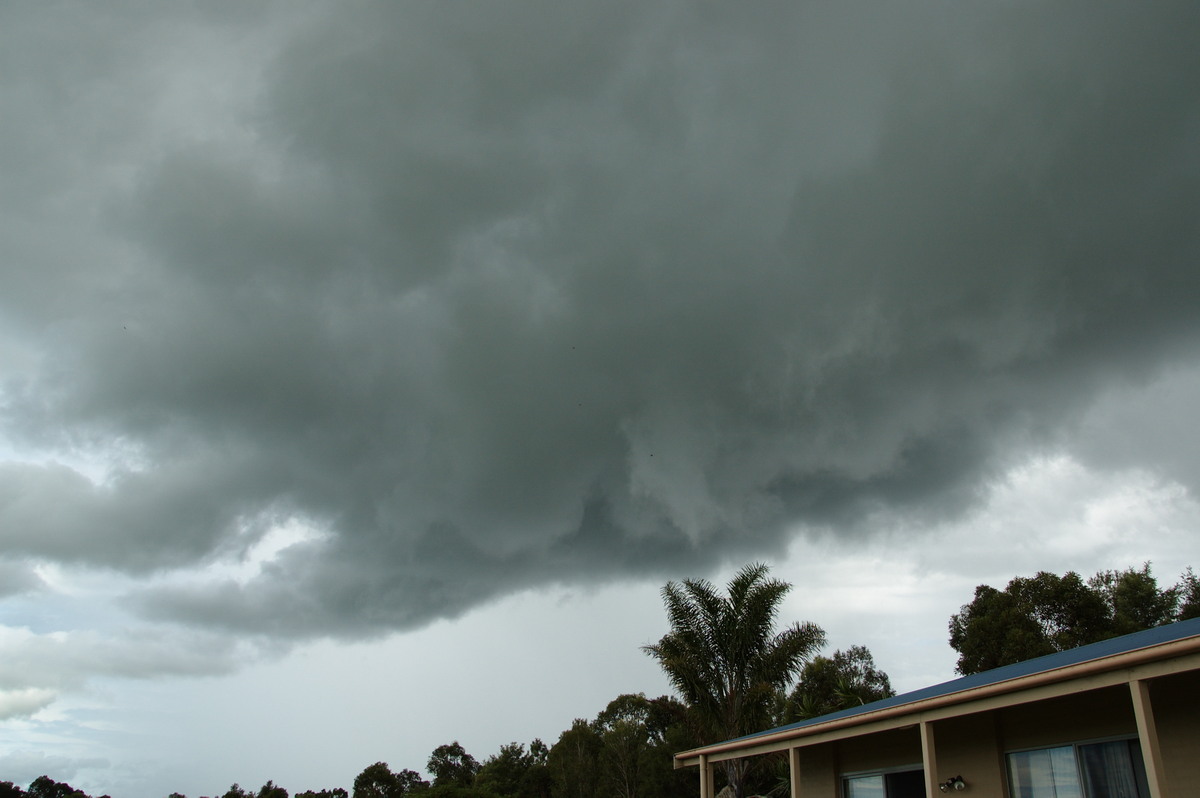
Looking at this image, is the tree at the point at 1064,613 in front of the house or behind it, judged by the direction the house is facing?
behind

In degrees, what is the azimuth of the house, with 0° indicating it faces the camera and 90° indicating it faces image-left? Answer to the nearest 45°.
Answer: approximately 45°

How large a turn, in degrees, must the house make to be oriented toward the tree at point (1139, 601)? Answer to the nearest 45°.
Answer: approximately 135° to its right

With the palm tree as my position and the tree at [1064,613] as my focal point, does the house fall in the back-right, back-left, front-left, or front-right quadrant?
back-right

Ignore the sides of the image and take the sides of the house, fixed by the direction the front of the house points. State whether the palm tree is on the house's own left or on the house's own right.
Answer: on the house's own right

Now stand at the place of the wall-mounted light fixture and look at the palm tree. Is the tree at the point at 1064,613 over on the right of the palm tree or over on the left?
right

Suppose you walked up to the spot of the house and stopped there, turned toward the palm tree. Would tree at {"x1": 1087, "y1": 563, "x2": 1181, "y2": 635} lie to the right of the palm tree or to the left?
right
